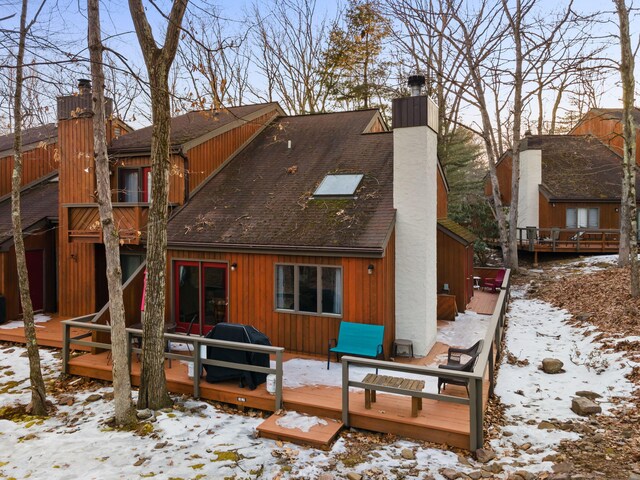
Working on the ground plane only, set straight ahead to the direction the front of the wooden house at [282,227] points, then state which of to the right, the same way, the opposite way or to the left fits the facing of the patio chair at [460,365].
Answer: to the right

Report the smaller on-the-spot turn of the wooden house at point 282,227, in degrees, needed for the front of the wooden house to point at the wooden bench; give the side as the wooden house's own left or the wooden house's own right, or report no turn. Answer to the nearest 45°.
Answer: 0° — it already faces it

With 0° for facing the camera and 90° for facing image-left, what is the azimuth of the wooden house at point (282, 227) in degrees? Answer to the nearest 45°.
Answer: approximately 0°

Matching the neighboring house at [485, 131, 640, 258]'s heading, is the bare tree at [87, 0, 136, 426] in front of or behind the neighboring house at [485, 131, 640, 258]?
in front

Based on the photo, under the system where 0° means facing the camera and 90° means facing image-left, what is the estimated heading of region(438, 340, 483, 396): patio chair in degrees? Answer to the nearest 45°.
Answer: approximately 45°

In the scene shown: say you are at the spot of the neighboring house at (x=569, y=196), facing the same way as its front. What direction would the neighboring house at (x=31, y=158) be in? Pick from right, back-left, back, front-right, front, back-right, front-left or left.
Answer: front-right

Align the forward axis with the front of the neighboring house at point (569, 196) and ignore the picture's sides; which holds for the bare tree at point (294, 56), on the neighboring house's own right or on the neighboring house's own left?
on the neighboring house's own right

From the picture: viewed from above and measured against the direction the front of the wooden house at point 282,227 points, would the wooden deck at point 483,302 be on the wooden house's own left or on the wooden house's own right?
on the wooden house's own left

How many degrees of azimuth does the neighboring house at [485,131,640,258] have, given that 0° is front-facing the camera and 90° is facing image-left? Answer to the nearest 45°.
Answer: approximately 0°

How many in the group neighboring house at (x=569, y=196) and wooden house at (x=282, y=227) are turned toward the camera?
2

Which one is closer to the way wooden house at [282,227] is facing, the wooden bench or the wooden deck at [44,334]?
the wooden bench
